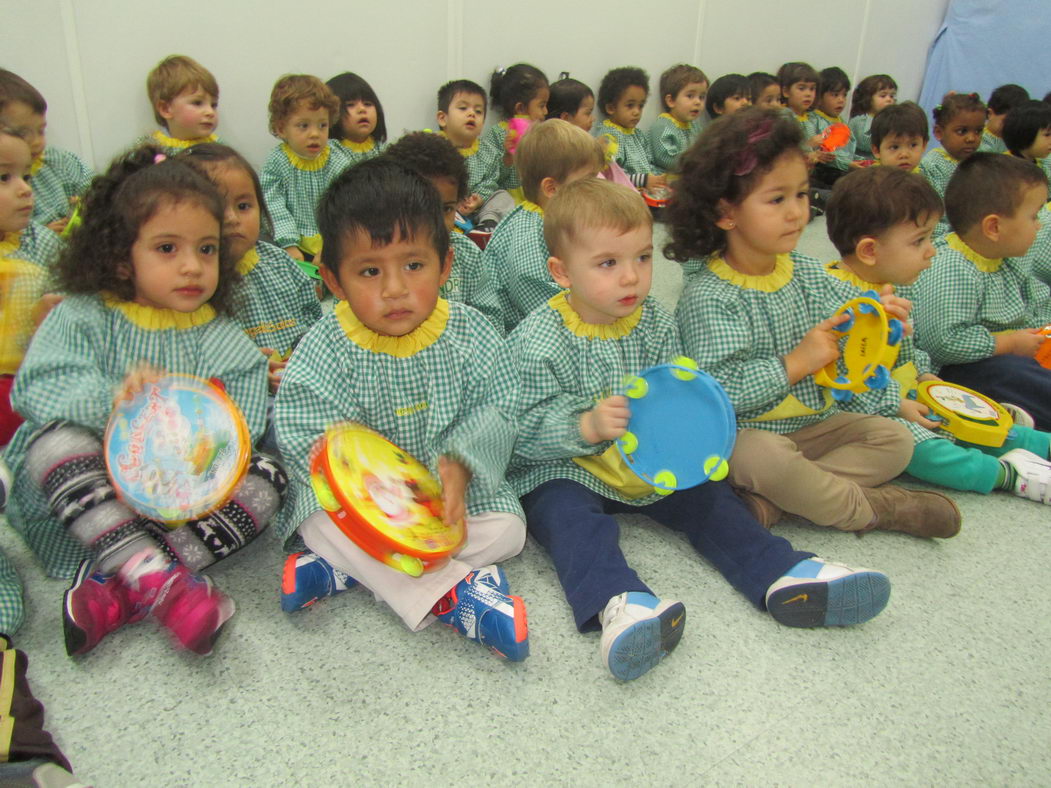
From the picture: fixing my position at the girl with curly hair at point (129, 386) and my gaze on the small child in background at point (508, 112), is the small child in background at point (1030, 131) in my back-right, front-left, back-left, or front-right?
front-right

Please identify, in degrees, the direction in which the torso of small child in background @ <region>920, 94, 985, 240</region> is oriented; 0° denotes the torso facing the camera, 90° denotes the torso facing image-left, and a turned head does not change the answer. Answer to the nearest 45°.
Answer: approximately 315°

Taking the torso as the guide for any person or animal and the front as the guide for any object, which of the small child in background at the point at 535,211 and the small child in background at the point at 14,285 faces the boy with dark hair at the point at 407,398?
the small child in background at the point at 14,285

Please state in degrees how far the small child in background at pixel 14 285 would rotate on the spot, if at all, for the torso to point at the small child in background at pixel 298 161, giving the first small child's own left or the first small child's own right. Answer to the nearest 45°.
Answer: approximately 90° to the first small child's own left

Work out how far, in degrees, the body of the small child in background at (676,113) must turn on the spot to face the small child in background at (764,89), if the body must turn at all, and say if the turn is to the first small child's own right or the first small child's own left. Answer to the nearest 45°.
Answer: approximately 90° to the first small child's own left

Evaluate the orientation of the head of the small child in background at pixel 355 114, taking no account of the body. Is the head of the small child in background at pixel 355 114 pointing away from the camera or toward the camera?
toward the camera

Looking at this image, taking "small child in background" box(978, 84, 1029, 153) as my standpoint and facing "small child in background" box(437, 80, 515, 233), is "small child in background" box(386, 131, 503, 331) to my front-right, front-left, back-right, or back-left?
front-left

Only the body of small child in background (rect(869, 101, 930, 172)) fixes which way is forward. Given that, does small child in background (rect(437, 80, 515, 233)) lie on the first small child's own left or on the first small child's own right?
on the first small child's own right

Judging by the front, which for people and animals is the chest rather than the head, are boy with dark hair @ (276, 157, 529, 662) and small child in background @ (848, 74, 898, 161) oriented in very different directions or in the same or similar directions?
same or similar directions

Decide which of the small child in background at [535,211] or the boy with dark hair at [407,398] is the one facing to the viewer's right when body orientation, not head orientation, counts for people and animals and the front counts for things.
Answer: the small child in background

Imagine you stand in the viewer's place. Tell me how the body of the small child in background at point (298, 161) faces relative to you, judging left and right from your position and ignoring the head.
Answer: facing the viewer and to the right of the viewer

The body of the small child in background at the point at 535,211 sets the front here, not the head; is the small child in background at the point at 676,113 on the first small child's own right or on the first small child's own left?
on the first small child's own left

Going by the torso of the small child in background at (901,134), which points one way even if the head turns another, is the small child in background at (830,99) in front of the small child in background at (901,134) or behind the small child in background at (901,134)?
behind

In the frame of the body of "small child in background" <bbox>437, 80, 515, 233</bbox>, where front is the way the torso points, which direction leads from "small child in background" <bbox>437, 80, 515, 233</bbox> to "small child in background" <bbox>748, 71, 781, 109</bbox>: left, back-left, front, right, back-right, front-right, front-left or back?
left

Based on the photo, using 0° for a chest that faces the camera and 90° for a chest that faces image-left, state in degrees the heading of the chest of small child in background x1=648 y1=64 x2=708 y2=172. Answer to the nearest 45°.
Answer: approximately 315°

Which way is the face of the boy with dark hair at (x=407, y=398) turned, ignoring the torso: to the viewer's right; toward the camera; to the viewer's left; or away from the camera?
toward the camera

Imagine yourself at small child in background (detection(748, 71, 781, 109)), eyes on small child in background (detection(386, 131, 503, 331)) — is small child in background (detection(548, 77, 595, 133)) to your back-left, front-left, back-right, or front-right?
front-right
